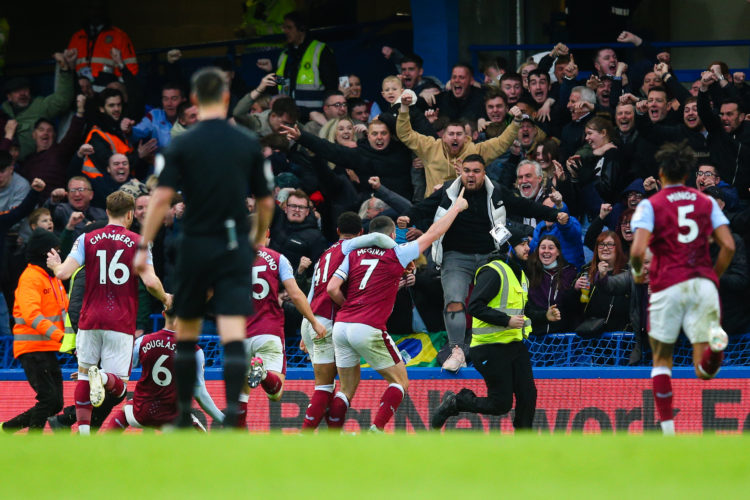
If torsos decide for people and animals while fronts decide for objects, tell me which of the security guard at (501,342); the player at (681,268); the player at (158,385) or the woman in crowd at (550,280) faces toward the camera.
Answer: the woman in crowd

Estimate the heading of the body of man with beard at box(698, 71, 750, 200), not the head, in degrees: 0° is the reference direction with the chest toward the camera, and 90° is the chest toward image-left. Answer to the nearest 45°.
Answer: approximately 45°

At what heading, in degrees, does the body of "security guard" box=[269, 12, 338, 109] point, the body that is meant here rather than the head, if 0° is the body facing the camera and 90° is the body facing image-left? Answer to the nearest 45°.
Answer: approximately 45°

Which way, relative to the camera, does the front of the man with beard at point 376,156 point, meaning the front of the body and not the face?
toward the camera

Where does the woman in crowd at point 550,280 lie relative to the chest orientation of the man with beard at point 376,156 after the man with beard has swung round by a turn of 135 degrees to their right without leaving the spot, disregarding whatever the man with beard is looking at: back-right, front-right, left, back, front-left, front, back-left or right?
back

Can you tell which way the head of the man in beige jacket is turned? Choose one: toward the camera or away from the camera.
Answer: toward the camera

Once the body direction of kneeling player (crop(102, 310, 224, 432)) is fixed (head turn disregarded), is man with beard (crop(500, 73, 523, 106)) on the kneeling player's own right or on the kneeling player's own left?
on the kneeling player's own right

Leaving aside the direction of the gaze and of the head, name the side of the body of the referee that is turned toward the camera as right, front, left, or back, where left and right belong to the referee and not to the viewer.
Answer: back

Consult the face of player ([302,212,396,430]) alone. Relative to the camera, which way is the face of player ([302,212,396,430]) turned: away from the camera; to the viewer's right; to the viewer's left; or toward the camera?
away from the camera

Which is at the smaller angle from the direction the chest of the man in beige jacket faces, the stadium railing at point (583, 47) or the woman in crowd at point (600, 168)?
the woman in crowd

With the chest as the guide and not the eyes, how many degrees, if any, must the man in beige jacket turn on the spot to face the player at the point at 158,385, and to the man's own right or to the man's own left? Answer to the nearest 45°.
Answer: approximately 45° to the man's own right

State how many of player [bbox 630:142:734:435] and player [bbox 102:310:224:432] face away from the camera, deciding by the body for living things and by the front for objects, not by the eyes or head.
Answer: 2

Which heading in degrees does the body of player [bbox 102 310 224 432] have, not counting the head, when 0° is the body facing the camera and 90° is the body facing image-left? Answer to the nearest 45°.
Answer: approximately 180°

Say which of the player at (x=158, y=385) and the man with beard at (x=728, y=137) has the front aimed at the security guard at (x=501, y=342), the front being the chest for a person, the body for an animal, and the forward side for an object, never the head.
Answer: the man with beard

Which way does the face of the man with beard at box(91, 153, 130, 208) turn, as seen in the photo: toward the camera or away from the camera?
toward the camera
